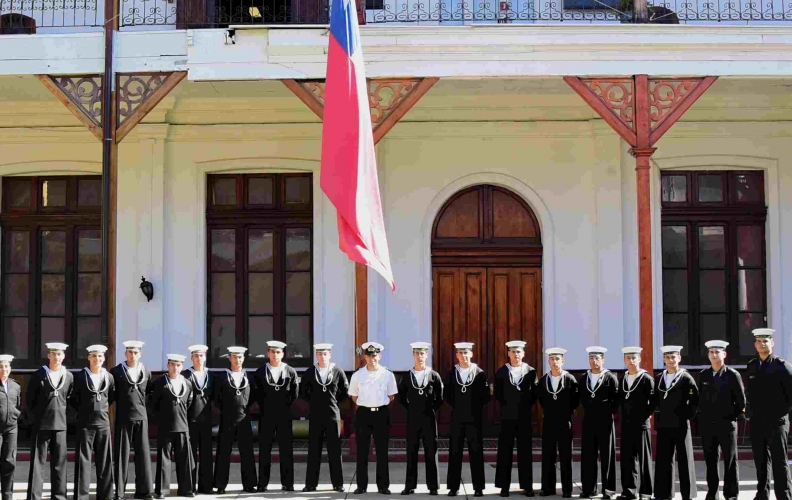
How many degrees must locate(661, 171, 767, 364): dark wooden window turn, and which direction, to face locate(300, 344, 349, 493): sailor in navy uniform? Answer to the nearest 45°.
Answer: approximately 45° to its right

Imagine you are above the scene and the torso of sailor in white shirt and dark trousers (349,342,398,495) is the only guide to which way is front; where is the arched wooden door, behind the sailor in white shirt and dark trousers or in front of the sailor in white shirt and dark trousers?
behind

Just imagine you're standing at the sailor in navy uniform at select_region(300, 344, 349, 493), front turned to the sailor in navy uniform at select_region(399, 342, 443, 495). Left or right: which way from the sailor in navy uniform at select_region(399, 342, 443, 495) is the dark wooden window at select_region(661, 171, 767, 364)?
left

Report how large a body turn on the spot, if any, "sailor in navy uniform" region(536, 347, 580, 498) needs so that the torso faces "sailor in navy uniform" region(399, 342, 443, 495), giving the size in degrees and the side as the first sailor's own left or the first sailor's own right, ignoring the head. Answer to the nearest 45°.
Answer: approximately 90° to the first sailor's own right

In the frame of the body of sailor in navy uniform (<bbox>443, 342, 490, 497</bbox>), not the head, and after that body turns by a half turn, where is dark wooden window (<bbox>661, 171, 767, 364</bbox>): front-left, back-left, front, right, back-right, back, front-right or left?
front-right

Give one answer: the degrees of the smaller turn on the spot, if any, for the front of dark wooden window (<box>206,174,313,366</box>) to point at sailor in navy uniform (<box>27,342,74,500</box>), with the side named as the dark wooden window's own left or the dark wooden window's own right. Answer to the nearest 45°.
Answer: approximately 45° to the dark wooden window's own right

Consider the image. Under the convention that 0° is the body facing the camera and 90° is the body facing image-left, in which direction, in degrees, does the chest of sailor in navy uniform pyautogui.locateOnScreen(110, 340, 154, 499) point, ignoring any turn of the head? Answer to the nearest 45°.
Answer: approximately 0°

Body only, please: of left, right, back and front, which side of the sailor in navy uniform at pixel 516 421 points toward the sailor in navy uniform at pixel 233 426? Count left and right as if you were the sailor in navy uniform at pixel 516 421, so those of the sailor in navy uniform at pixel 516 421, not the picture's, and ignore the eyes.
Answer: right

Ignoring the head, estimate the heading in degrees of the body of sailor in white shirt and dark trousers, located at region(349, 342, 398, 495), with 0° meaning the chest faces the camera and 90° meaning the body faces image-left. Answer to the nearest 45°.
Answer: approximately 0°
